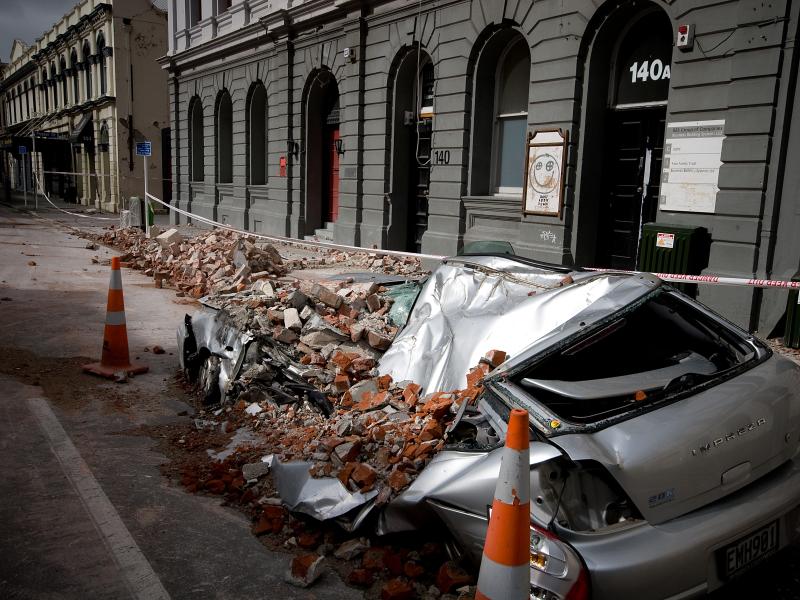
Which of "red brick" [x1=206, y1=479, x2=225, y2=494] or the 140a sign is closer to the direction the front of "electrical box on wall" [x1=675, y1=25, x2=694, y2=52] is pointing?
the red brick

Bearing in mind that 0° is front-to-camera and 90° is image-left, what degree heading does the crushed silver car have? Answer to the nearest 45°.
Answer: approximately 135°

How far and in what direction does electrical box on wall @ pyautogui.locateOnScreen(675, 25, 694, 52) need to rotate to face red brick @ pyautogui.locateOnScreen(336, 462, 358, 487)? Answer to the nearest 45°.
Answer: approximately 45° to its left

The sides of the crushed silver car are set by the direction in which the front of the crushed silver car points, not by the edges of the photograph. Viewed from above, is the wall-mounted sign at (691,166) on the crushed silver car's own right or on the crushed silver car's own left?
on the crushed silver car's own right

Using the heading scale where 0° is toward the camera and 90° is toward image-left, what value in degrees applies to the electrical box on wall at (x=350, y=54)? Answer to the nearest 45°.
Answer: approximately 45°

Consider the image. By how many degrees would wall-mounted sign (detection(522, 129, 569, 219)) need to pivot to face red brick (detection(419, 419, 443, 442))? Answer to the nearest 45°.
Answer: approximately 45° to its left

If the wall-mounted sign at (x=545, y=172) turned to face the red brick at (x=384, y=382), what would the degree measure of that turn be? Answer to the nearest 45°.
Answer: approximately 45° to its left

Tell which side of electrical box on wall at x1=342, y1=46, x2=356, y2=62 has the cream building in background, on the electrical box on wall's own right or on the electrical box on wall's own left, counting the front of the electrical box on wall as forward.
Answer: on the electrical box on wall's own right

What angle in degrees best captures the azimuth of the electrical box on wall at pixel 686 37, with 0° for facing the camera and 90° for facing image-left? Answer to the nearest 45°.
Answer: approximately 45°
